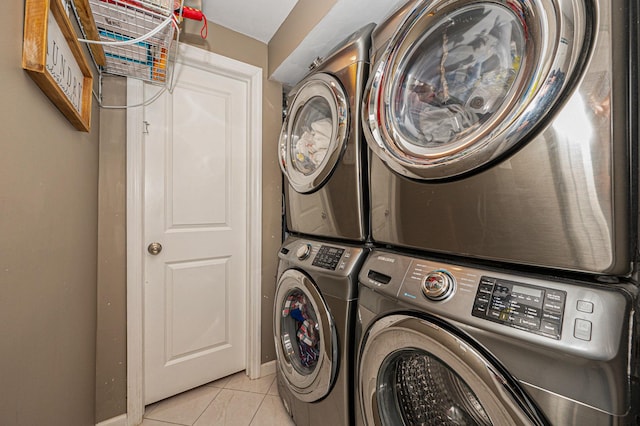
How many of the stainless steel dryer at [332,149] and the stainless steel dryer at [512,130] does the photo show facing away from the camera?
0

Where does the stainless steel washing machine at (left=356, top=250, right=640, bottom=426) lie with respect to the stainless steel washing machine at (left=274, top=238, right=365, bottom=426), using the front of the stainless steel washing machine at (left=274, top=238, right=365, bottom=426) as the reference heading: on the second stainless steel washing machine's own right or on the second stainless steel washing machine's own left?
on the second stainless steel washing machine's own left

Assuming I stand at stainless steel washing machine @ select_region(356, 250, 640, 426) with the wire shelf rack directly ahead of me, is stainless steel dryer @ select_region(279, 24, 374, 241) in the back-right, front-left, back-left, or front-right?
front-right

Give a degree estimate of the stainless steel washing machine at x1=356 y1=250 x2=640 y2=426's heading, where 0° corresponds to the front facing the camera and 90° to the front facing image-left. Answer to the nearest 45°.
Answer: approximately 45°

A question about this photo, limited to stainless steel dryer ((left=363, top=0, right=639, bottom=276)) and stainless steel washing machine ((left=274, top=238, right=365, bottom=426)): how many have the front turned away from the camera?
0

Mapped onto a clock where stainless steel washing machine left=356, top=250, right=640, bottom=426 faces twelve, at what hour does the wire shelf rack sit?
The wire shelf rack is roughly at 1 o'clock from the stainless steel washing machine.

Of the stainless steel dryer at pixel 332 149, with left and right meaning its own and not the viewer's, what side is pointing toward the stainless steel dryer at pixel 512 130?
left

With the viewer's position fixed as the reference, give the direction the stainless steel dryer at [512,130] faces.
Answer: facing the viewer and to the left of the viewer

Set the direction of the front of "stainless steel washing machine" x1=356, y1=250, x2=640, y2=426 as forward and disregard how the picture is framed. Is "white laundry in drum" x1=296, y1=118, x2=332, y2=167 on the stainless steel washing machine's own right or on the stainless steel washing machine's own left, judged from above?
on the stainless steel washing machine's own right

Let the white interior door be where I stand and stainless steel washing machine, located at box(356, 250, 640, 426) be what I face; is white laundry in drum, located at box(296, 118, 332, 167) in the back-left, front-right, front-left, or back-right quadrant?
front-left
